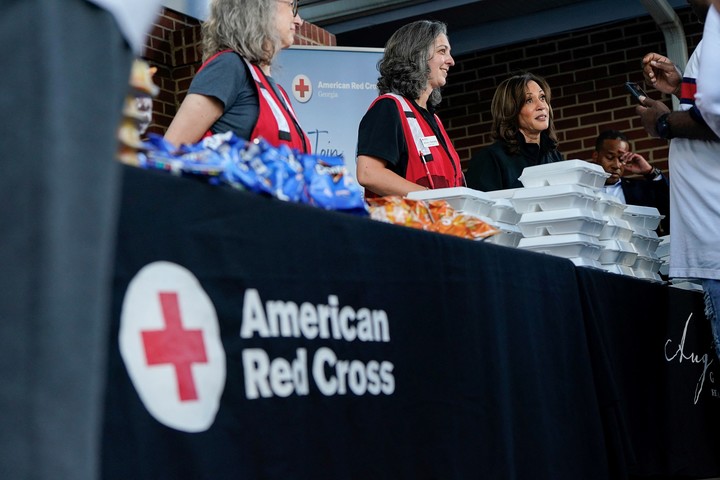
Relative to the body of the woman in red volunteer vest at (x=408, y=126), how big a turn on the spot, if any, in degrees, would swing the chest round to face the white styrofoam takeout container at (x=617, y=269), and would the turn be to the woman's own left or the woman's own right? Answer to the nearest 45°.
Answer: approximately 45° to the woman's own left

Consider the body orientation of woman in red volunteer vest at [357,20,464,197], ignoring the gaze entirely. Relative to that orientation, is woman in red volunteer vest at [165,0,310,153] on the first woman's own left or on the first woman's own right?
on the first woman's own right

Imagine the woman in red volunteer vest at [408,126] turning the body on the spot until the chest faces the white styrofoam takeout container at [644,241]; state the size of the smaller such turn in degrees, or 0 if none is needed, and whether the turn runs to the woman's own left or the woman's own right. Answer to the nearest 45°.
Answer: approximately 45° to the woman's own left

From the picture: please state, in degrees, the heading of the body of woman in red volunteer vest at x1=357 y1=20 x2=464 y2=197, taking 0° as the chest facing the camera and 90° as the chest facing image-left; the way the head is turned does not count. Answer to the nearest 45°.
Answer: approximately 315°

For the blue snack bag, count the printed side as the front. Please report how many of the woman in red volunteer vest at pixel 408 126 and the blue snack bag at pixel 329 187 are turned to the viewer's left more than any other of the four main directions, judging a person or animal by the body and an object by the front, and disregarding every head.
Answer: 0

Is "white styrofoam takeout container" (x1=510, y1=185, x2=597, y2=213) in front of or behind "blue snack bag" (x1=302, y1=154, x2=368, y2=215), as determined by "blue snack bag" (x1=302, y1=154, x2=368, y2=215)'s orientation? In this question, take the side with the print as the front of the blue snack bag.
behind

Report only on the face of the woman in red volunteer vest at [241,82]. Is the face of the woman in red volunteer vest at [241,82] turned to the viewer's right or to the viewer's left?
to the viewer's right

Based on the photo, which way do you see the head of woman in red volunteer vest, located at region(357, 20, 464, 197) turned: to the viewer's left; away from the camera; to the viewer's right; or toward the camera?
to the viewer's right

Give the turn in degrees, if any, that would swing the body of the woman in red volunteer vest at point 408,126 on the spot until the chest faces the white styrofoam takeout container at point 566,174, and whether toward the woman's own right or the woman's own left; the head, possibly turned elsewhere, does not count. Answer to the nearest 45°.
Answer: approximately 45° to the woman's own left

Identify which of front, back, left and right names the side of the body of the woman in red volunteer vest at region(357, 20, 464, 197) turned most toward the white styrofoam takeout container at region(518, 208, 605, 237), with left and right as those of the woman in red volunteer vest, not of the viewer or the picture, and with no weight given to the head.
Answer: front
